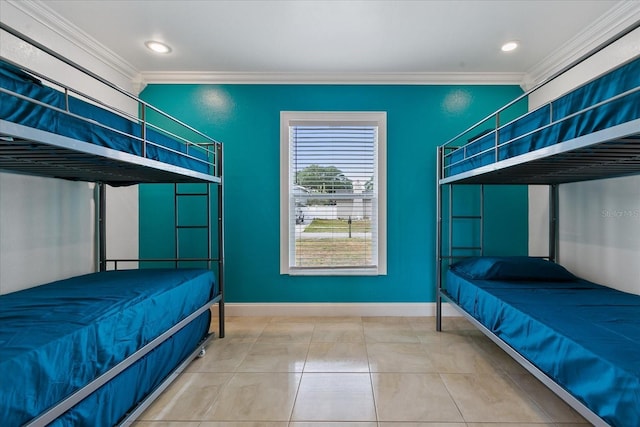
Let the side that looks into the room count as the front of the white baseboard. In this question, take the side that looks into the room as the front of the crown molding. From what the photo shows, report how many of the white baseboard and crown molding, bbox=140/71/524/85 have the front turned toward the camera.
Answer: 2

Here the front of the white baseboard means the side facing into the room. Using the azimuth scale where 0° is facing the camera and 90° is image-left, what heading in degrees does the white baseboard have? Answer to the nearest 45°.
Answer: approximately 0°

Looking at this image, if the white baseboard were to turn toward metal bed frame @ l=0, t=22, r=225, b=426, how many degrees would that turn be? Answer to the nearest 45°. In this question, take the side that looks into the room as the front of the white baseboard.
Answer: approximately 45° to its right

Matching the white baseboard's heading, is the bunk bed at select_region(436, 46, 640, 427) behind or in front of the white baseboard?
in front

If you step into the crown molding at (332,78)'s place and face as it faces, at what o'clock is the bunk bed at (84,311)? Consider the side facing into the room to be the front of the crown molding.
The bunk bed is roughly at 1 o'clock from the crown molding.

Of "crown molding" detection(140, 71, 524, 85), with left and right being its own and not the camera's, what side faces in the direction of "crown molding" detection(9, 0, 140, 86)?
right

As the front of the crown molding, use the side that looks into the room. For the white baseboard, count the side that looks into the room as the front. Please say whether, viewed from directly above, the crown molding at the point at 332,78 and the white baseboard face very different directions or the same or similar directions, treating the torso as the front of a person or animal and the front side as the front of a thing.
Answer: same or similar directions

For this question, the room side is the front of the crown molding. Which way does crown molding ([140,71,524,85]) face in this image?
toward the camera
